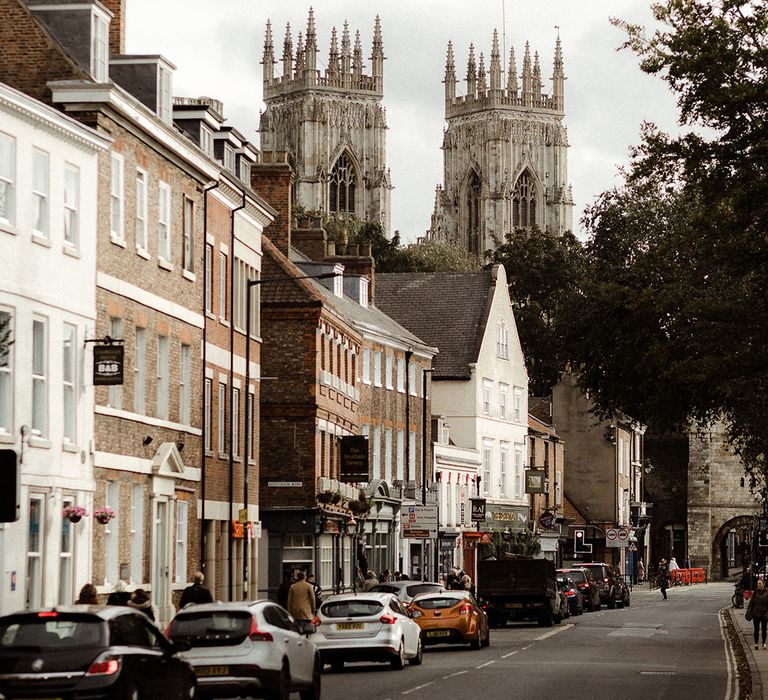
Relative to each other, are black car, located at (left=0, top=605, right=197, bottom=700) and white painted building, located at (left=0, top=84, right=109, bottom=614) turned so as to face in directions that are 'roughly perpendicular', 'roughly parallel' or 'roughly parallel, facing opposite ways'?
roughly perpendicular

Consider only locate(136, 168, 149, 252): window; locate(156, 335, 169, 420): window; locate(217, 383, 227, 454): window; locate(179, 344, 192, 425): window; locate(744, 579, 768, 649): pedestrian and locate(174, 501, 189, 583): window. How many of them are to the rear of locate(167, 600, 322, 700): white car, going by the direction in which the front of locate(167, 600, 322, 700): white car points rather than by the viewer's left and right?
0

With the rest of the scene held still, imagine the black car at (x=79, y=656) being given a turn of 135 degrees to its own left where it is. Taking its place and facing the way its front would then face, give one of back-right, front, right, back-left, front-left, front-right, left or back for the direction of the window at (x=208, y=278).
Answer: right

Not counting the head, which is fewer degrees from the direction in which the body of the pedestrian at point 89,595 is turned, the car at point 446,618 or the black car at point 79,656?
the car

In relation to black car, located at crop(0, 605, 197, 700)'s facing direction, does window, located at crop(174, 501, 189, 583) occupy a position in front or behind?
in front

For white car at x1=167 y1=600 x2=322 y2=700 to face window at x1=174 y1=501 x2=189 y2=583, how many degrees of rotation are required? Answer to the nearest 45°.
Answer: approximately 45° to its left

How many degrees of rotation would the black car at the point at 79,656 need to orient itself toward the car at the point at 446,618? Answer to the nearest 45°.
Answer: approximately 45° to its left

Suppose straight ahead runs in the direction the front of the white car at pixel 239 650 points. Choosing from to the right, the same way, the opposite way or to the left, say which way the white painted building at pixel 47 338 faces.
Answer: to the right

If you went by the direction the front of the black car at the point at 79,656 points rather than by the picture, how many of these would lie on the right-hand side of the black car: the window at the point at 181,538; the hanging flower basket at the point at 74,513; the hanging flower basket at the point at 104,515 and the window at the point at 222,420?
0

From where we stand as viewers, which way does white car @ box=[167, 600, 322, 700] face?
facing away from the viewer and to the right of the viewer

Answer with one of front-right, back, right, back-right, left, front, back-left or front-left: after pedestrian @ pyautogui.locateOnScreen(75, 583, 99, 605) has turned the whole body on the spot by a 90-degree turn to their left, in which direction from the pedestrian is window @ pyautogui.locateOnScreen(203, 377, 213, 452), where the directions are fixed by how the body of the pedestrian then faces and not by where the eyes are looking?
right

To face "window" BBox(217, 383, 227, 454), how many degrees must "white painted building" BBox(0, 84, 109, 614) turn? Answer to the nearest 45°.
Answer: approximately 135° to its left

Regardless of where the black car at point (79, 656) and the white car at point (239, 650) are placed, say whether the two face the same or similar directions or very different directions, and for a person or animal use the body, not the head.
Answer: same or similar directions

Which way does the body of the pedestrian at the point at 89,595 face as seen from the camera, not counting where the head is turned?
away from the camera

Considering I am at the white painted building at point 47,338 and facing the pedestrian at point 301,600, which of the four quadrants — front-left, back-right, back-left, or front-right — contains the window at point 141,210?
front-left
